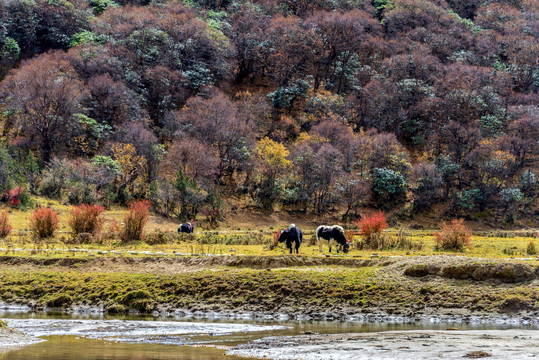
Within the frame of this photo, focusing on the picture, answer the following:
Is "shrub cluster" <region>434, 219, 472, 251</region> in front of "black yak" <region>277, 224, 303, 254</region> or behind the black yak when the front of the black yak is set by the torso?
behind

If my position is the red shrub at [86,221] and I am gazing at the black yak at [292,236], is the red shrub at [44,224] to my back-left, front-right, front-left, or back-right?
back-right

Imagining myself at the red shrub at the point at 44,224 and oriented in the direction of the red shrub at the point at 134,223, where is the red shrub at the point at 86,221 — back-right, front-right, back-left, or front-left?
front-left

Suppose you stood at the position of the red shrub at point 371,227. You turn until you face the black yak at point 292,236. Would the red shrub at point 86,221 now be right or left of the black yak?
right

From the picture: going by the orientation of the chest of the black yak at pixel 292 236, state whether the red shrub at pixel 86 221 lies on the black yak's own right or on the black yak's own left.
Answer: on the black yak's own right

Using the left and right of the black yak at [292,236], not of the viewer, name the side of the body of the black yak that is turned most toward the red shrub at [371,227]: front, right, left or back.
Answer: back

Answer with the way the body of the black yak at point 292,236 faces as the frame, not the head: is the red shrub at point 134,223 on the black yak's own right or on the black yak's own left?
on the black yak's own right

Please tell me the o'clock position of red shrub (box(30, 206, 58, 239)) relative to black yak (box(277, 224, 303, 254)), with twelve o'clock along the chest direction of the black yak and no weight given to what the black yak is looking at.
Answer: The red shrub is roughly at 2 o'clock from the black yak.

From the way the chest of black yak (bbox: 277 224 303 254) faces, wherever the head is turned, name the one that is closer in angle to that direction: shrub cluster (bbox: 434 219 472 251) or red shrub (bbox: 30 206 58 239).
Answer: the red shrub
